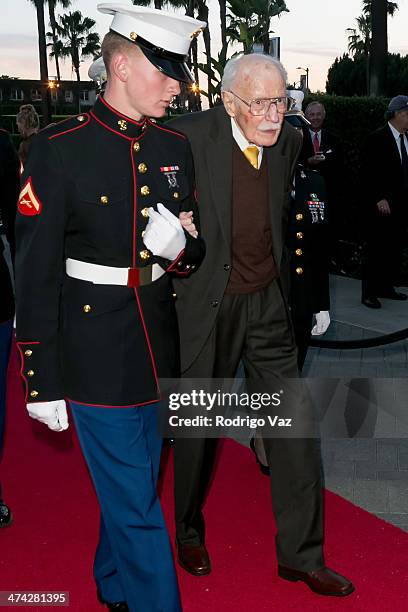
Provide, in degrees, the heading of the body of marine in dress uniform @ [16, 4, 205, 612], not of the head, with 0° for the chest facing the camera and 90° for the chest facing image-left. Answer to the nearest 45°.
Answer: approximately 315°

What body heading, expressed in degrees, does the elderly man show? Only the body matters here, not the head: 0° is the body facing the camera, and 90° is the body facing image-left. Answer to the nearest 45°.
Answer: approximately 315°

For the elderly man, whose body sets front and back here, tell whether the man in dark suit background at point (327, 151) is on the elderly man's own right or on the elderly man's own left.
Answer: on the elderly man's own left

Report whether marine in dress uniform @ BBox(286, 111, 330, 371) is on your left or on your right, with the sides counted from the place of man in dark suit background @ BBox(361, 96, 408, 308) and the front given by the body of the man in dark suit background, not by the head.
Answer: on your right

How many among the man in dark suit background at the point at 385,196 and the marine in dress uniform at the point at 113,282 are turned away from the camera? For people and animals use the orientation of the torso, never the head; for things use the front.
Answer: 0

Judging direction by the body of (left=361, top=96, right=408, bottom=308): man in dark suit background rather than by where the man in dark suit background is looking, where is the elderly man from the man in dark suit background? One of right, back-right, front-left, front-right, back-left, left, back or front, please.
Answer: front-right

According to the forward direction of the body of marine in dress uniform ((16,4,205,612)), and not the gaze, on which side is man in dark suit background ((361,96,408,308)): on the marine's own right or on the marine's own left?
on the marine's own left

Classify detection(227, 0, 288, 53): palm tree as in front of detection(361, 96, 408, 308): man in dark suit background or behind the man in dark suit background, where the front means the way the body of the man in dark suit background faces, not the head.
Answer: behind

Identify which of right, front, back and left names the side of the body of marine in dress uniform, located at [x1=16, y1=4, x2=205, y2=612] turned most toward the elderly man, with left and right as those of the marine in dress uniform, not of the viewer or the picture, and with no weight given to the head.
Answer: left

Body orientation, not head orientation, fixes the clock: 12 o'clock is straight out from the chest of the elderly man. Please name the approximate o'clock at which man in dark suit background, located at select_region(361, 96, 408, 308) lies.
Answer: The man in dark suit background is roughly at 8 o'clock from the elderly man.

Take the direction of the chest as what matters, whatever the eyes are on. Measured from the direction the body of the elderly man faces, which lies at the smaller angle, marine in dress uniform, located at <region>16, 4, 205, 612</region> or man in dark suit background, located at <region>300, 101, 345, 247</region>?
the marine in dress uniform

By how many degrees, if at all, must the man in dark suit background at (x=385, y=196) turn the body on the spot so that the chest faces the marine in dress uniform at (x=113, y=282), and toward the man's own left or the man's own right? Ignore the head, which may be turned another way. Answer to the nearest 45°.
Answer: approximately 45° to the man's own right

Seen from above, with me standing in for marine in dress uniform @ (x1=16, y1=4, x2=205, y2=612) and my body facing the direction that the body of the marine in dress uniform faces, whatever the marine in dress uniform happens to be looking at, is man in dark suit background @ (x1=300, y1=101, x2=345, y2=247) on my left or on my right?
on my left
